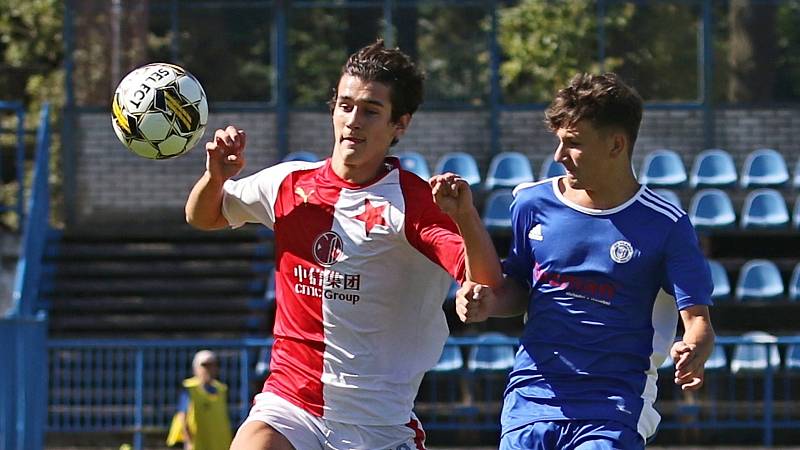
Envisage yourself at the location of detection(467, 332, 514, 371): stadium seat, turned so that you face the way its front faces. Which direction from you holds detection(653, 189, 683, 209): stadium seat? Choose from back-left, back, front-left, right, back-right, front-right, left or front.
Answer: back-left

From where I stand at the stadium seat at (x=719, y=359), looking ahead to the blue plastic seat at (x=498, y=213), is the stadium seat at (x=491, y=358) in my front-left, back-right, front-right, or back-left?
front-left

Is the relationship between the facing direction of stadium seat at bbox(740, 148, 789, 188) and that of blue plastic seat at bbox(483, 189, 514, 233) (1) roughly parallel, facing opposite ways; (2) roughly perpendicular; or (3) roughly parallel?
roughly parallel

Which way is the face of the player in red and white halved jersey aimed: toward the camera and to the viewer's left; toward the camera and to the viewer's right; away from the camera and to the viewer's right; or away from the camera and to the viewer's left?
toward the camera and to the viewer's left

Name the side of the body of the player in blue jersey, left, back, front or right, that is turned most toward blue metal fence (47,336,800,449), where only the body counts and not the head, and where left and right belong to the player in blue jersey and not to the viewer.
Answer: right

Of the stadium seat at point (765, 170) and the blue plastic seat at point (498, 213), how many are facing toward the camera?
2

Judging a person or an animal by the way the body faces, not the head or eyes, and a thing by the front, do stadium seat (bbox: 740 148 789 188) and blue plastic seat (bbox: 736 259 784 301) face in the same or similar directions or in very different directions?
same or similar directions

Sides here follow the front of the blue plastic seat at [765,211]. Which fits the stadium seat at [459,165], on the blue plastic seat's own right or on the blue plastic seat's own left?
on the blue plastic seat's own right

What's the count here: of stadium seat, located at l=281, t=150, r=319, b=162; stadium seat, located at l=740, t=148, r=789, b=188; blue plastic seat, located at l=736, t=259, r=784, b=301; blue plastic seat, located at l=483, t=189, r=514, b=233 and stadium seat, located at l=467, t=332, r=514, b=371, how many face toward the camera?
5

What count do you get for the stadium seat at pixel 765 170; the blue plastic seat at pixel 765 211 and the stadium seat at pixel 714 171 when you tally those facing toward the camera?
3

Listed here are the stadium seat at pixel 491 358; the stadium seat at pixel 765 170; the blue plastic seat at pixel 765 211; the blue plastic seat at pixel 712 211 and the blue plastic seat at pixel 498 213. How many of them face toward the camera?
5

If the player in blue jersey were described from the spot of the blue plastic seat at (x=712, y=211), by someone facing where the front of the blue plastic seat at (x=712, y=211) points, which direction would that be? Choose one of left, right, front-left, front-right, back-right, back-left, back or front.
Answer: front

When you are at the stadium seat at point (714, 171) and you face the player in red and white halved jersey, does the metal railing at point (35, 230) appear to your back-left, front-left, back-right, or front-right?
front-right

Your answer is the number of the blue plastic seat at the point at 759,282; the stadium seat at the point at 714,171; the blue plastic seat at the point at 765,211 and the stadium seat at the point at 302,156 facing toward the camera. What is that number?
4

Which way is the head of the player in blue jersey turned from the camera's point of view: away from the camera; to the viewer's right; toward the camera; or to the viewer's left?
to the viewer's left

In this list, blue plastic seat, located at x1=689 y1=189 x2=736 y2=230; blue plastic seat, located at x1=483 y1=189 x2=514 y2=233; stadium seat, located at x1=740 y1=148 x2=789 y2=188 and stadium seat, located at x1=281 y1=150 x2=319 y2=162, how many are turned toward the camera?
4

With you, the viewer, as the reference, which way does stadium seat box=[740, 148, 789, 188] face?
facing the viewer

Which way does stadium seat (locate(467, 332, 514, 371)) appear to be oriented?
toward the camera

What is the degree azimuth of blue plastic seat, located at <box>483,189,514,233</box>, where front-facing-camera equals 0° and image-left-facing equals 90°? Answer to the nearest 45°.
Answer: approximately 0°
